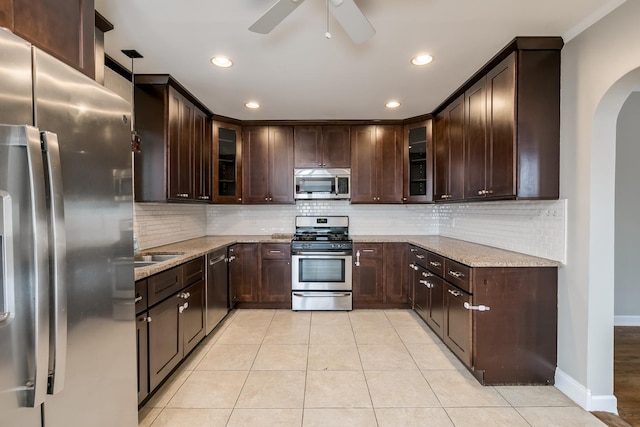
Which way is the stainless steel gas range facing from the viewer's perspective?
toward the camera

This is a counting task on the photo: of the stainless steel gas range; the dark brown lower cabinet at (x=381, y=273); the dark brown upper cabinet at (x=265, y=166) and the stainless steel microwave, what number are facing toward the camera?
4

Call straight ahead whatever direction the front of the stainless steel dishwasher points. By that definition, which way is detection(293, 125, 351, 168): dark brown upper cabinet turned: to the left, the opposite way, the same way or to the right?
to the right

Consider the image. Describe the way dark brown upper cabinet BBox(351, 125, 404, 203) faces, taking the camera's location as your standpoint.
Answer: facing the viewer

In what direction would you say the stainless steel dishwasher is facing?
to the viewer's right

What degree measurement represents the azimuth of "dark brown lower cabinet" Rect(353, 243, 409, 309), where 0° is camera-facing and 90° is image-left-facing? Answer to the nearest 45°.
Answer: approximately 0°

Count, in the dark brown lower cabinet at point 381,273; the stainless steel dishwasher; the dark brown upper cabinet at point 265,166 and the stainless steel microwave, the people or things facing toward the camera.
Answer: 3

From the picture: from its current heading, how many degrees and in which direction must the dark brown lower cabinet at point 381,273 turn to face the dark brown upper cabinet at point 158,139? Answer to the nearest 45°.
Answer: approximately 45° to its right

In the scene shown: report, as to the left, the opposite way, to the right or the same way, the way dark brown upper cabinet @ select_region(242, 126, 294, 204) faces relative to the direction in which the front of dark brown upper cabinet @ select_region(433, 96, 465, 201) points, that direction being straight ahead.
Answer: to the left

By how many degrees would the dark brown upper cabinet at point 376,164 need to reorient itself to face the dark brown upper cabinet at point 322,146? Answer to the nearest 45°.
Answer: approximately 90° to its right

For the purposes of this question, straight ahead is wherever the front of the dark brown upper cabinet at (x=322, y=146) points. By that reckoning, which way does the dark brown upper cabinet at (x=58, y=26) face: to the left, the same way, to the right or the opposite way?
to the left

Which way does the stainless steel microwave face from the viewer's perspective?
toward the camera
